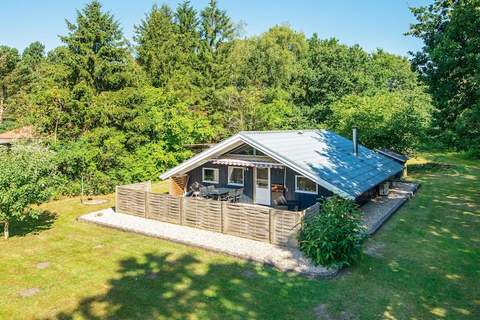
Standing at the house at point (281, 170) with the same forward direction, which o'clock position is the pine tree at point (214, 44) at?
The pine tree is roughly at 4 o'clock from the house.

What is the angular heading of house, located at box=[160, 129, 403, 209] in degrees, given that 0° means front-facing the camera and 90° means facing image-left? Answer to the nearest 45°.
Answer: approximately 45°

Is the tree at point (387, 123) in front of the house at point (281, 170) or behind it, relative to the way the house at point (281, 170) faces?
behind

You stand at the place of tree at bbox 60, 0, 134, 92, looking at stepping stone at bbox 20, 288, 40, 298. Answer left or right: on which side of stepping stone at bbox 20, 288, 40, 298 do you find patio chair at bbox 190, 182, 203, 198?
left
